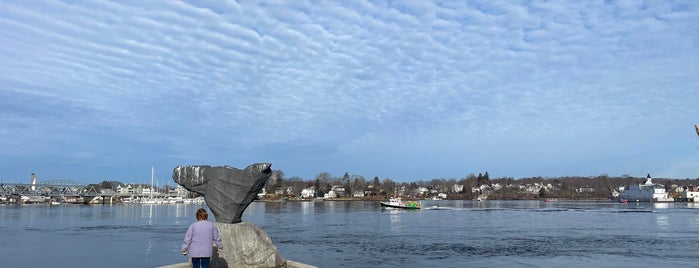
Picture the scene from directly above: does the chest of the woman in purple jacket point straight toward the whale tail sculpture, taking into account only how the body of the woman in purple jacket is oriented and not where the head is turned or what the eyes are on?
yes

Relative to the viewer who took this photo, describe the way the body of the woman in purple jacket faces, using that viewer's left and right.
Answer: facing away from the viewer
